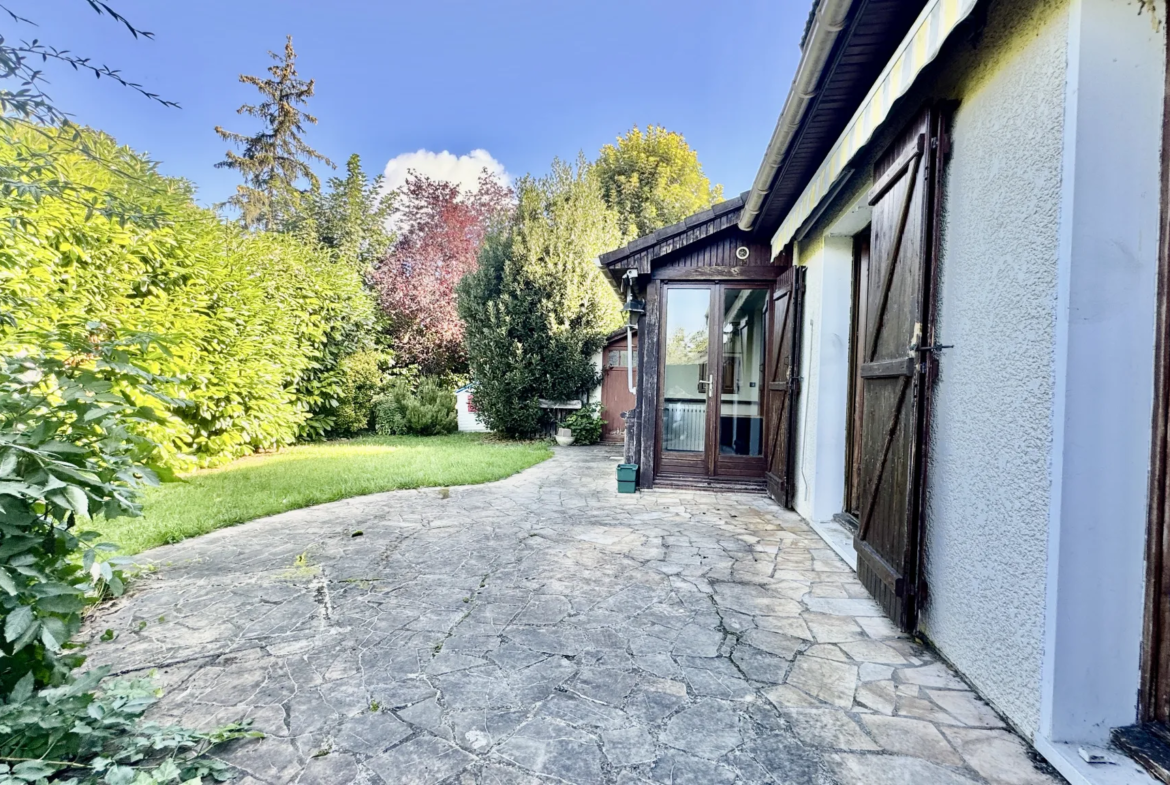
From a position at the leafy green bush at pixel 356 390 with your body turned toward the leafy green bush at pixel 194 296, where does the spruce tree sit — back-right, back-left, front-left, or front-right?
back-right

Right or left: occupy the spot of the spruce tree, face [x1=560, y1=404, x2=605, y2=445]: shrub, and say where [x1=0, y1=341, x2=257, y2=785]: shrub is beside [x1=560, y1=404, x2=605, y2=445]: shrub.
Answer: right

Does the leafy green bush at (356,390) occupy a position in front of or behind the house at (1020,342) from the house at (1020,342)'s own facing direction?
in front

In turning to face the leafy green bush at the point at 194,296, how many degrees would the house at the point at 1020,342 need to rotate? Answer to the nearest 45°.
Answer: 0° — it already faces it

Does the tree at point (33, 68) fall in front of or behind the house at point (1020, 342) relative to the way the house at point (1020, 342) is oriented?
in front

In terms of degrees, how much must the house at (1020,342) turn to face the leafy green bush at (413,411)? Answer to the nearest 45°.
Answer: approximately 45° to its right

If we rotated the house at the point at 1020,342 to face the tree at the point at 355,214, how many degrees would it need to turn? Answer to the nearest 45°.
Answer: approximately 45° to its right

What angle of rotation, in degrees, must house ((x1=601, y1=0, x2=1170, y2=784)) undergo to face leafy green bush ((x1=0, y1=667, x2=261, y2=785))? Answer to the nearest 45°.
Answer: approximately 45° to its left

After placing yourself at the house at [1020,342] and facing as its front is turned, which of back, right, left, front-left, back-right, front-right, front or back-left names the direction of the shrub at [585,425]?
front-right

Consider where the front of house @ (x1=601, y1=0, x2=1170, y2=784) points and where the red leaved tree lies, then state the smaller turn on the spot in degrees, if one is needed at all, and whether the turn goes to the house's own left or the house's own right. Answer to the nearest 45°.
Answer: approximately 45° to the house's own right

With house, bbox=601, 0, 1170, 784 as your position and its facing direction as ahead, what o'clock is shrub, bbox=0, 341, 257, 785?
The shrub is roughly at 11 o'clock from the house.

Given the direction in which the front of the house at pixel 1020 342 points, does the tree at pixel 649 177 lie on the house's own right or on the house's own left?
on the house's own right

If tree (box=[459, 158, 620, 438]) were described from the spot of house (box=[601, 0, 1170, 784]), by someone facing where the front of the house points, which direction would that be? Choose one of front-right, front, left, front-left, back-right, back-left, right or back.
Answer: front-right

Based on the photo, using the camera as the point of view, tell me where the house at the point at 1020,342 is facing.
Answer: facing to the left of the viewer

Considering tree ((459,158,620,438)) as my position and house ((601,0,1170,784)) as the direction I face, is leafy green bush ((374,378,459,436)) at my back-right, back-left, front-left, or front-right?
back-right
